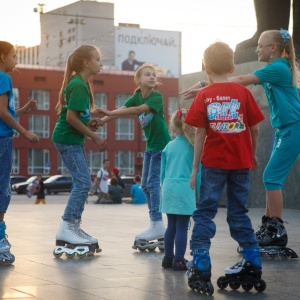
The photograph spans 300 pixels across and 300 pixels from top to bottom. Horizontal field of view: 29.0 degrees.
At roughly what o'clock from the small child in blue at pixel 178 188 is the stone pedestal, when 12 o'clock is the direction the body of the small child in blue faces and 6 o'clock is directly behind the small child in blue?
The stone pedestal is roughly at 2 o'clock from the small child in blue.

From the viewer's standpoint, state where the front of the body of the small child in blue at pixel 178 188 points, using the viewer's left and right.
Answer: facing away from the viewer and to the left of the viewer
